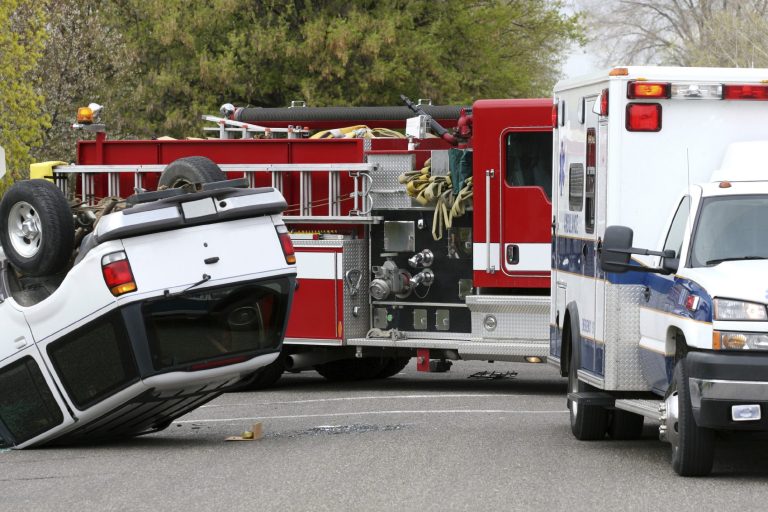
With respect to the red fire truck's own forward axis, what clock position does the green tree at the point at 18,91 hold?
The green tree is roughly at 8 o'clock from the red fire truck.

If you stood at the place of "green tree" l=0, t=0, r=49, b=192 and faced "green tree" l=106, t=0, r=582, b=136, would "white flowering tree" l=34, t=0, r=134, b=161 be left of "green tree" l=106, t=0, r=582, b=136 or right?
left

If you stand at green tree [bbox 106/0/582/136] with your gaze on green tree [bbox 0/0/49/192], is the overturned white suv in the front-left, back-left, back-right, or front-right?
front-left

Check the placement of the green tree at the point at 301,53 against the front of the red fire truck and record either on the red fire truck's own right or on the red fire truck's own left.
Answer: on the red fire truck's own left

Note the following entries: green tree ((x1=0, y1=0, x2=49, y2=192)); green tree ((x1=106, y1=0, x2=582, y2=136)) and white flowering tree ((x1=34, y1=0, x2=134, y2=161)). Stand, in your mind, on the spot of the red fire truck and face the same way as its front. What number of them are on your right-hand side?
0

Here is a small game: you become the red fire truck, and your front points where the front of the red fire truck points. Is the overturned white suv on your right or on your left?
on your right

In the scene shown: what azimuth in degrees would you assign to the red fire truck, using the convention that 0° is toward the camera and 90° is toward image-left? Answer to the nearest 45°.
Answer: approximately 270°
